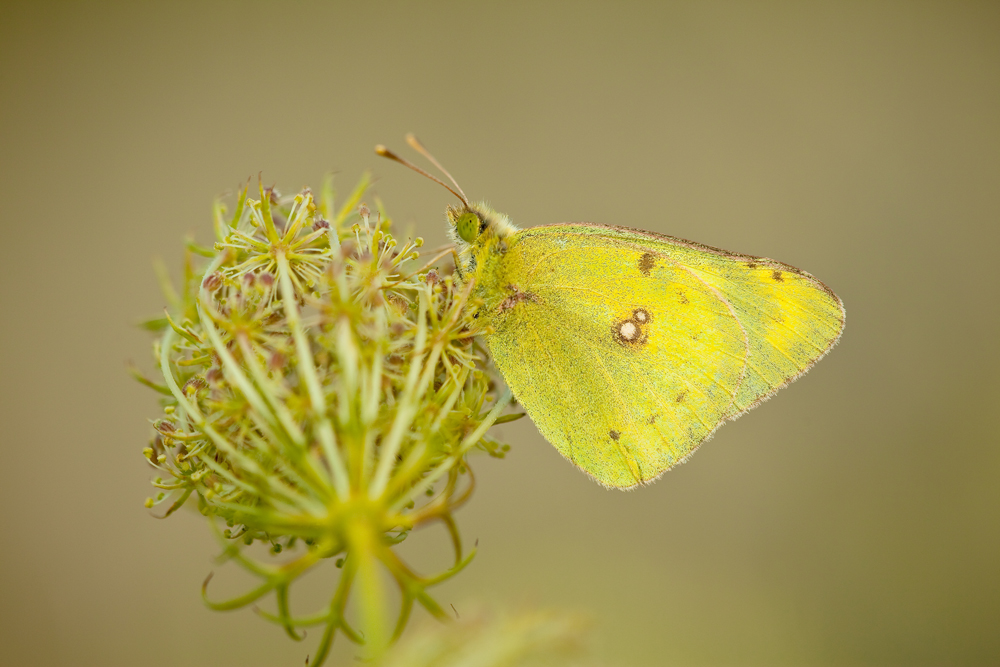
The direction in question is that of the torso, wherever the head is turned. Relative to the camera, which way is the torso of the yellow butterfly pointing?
to the viewer's left
